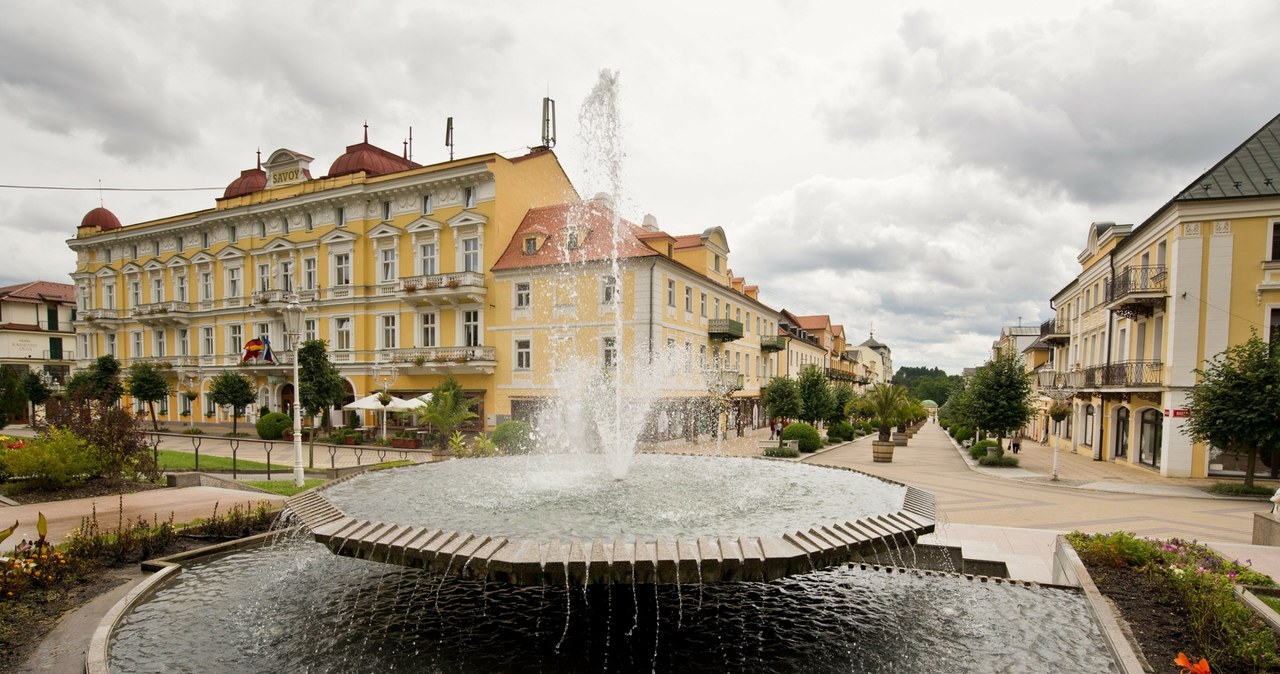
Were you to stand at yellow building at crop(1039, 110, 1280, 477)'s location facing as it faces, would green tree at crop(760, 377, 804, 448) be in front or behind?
in front

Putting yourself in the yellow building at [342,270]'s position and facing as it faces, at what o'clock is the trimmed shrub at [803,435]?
The trimmed shrub is roughly at 9 o'clock from the yellow building.

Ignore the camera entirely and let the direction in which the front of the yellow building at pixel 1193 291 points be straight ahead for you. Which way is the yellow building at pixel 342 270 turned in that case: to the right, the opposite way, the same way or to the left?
to the left

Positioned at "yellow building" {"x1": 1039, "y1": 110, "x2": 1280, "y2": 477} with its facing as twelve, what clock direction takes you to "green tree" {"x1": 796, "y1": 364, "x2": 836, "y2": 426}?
The green tree is roughly at 2 o'clock from the yellow building.

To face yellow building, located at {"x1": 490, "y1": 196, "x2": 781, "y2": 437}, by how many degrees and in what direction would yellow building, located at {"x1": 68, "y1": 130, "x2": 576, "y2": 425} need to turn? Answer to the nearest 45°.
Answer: approximately 90° to its left

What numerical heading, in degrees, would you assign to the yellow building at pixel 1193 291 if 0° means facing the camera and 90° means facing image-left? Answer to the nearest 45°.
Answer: approximately 45°

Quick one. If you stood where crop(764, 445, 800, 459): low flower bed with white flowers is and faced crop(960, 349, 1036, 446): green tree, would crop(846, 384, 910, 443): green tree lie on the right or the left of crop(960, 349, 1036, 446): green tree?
left

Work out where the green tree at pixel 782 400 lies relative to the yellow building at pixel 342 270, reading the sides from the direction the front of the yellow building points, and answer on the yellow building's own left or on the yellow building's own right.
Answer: on the yellow building's own left

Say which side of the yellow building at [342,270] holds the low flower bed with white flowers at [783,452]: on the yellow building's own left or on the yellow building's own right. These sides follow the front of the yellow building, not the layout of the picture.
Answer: on the yellow building's own left

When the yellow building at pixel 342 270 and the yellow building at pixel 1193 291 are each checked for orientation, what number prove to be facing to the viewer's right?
0

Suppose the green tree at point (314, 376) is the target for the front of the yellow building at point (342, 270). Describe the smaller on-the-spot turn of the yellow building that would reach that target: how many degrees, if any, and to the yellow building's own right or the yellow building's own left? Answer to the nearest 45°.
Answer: approximately 45° to the yellow building's own left

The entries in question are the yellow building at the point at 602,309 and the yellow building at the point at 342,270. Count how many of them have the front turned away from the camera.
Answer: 0

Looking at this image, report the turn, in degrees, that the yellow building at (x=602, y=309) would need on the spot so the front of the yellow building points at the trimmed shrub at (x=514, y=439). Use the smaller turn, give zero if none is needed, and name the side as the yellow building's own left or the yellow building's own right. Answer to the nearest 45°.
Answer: approximately 45° to the yellow building's own right

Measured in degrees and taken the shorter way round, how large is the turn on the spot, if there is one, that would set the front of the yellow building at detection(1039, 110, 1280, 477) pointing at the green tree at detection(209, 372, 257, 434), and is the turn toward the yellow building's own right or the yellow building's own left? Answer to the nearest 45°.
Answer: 0° — it already faces it

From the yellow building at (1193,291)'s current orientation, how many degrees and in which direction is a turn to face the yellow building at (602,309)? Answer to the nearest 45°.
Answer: approximately 45° to its right

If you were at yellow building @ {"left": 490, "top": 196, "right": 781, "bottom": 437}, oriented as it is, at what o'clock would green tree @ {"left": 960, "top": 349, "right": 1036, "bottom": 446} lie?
The green tree is roughly at 11 o'clock from the yellow building.

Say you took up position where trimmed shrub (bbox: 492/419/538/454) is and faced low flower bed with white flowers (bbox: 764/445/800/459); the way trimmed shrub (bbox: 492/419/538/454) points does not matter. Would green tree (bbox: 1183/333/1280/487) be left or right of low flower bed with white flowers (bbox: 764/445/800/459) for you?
right

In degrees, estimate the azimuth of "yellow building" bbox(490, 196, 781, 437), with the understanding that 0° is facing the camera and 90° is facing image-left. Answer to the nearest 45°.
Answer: approximately 315°

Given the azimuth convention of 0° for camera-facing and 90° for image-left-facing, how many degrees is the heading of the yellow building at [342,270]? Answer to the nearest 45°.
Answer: approximately 45°
